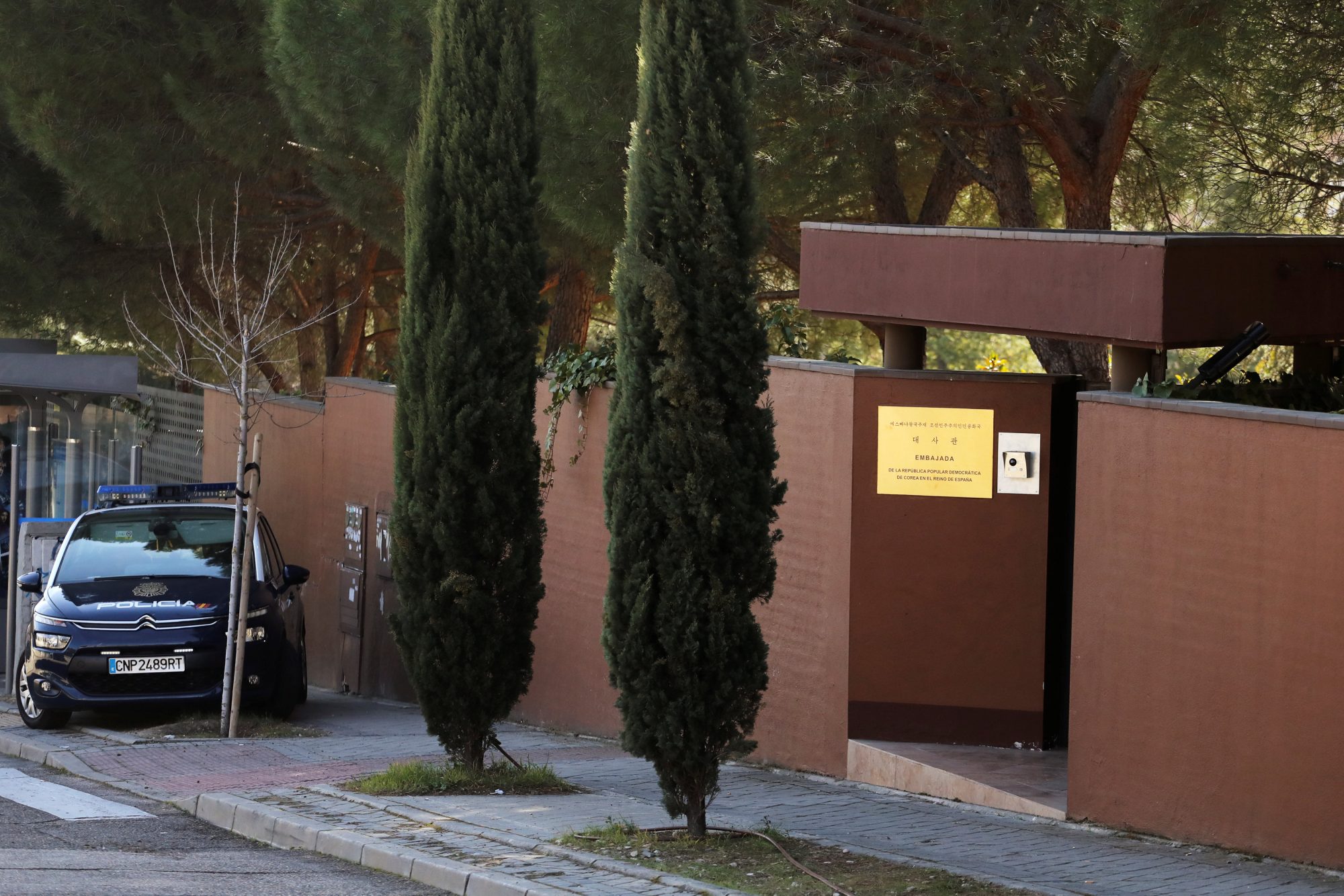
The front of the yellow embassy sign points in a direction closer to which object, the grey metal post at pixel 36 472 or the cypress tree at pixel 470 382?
the cypress tree

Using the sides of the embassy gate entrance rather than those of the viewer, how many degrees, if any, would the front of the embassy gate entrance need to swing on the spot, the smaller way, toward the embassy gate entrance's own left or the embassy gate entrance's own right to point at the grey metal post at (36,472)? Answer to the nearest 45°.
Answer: approximately 90° to the embassy gate entrance's own right

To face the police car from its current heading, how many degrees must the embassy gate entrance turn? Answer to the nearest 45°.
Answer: approximately 45° to its right

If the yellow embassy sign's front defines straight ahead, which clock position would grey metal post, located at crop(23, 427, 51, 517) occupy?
The grey metal post is roughly at 4 o'clock from the yellow embassy sign.

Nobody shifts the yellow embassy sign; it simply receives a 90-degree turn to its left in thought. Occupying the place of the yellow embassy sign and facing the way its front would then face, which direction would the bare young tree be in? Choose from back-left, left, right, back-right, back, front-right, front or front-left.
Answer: back-left

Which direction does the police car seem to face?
toward the camera

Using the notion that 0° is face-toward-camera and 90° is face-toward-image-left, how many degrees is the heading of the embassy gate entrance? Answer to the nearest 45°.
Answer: approximately 45°

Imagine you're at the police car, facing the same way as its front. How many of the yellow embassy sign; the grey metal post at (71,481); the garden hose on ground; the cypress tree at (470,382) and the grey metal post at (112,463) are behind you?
2

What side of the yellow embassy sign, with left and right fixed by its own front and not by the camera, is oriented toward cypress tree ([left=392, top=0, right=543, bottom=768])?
right

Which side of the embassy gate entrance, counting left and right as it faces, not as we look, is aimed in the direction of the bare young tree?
right

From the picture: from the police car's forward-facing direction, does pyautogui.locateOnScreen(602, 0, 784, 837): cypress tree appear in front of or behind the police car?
in front

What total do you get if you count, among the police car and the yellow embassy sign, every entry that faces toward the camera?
2

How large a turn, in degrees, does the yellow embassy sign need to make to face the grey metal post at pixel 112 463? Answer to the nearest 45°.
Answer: approximately 135° to its right

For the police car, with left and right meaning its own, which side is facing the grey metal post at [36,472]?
back
